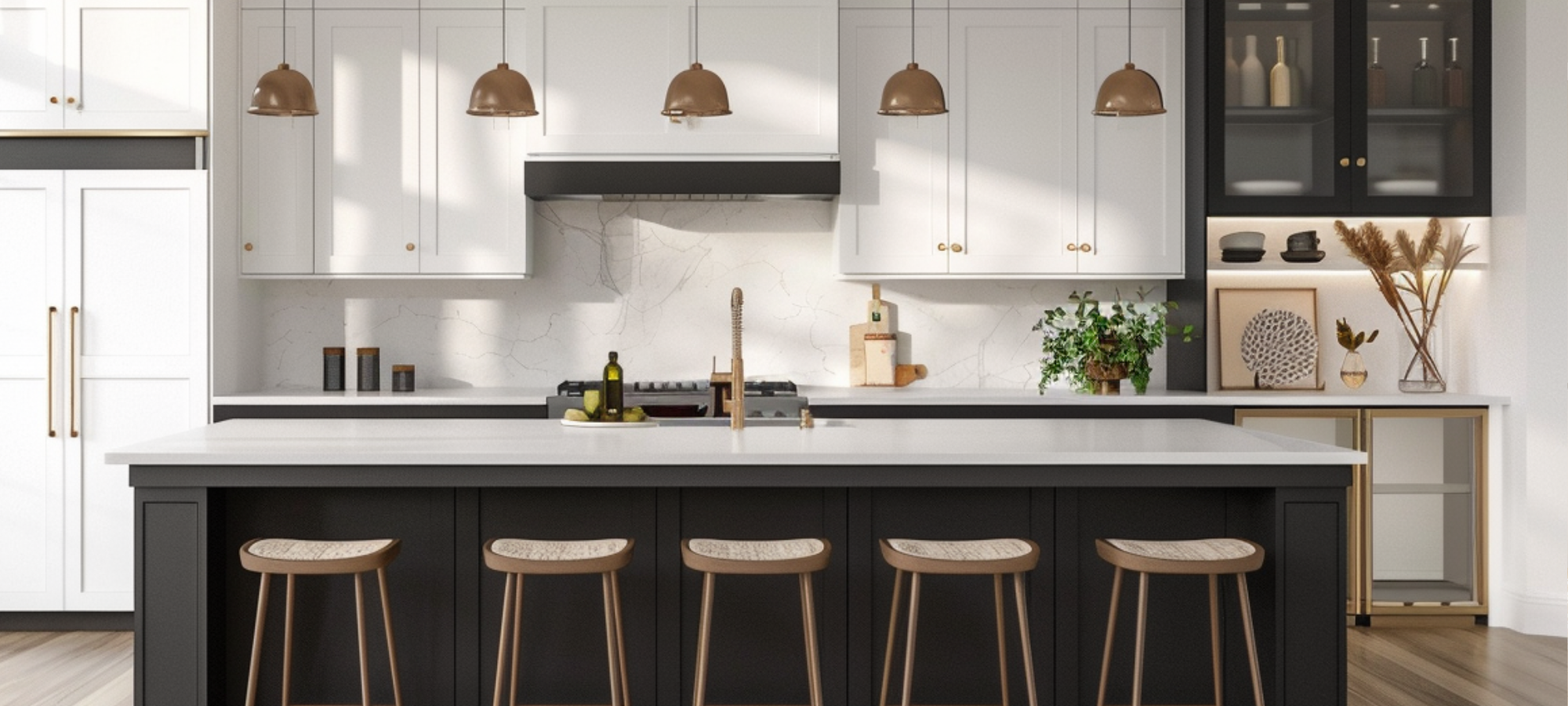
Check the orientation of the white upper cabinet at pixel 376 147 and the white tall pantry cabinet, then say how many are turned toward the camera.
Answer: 2

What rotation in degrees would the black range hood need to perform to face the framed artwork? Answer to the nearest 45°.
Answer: approximately 90° to its left

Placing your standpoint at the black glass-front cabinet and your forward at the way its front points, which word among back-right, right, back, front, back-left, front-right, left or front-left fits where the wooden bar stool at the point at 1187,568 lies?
front

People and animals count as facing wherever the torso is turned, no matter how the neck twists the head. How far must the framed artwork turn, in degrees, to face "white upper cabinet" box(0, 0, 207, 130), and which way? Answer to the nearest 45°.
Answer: approximately 45° to its right

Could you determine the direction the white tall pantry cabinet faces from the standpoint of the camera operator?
facing the viewer

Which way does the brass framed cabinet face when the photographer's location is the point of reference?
facing the viewer

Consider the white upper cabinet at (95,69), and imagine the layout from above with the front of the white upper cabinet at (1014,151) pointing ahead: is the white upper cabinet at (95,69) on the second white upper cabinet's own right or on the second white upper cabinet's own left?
on the second white upper cabinet's own right

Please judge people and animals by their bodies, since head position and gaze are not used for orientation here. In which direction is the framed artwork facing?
toward the camera

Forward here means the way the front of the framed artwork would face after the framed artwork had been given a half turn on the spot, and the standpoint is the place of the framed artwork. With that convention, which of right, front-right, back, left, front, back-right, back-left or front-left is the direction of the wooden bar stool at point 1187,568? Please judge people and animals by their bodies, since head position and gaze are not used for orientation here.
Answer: back

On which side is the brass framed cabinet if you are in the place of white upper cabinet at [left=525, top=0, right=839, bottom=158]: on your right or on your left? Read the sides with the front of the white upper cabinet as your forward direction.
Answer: on your left

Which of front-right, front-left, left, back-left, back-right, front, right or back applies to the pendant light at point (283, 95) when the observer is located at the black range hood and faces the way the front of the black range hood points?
front-right

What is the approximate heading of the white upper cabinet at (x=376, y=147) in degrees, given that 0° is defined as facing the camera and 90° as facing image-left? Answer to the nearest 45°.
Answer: approximately 0°
